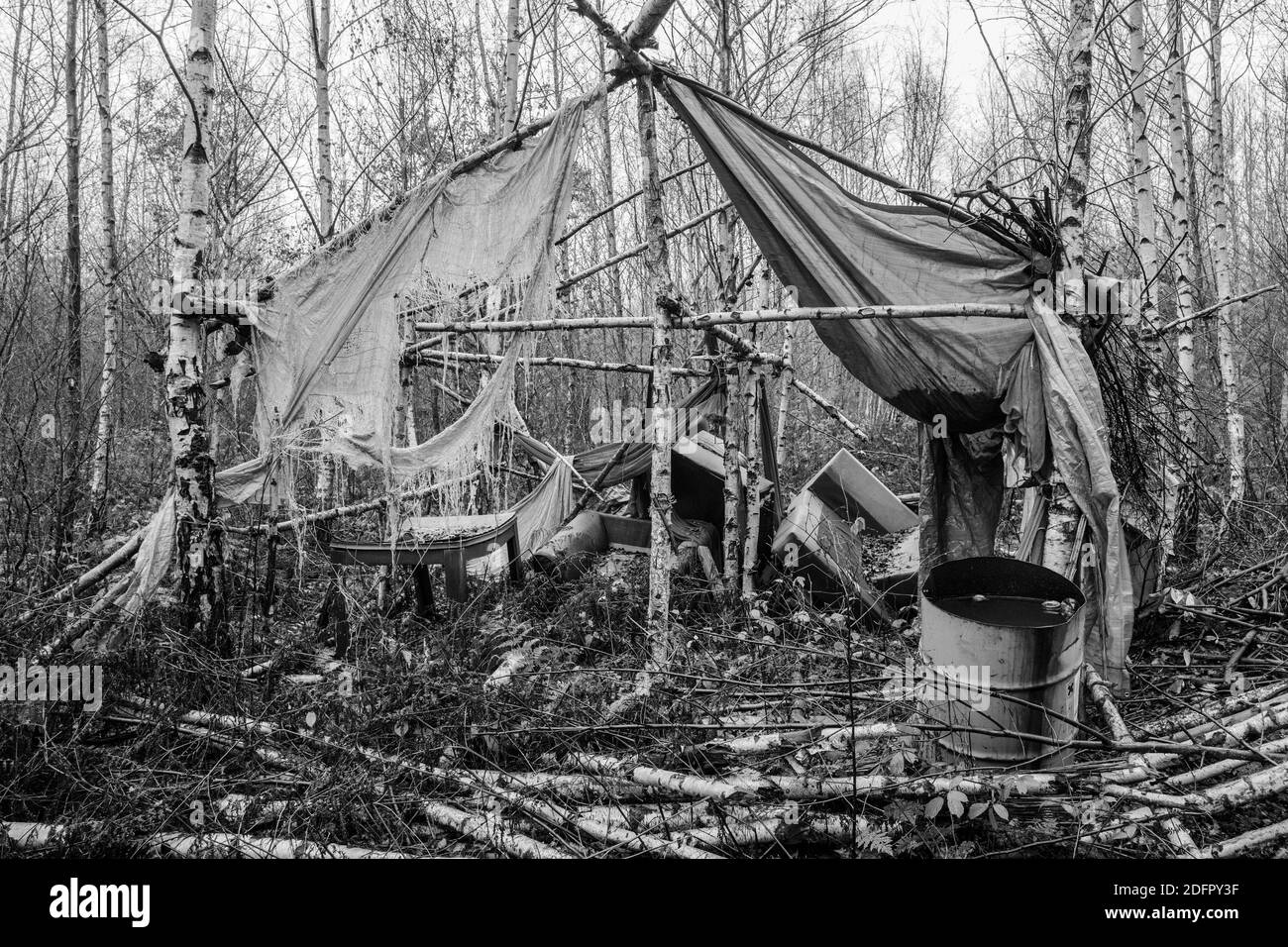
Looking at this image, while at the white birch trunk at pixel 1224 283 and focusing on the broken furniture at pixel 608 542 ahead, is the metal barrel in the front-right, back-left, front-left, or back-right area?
front-left

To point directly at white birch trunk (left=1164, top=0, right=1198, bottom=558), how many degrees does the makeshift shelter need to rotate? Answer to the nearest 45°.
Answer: approximately 135° to its left

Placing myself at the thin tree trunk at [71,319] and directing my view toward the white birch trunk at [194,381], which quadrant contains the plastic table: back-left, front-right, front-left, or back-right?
front-left

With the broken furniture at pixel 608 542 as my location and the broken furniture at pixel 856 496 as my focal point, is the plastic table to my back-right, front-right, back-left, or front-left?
back-right

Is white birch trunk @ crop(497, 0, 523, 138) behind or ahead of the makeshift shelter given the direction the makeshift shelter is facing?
behind

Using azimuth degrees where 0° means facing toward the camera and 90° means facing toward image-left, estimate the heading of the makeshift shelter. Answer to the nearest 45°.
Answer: approximately 0°

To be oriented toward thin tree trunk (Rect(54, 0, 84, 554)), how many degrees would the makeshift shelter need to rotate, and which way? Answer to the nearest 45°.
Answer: approximately 135° to its right

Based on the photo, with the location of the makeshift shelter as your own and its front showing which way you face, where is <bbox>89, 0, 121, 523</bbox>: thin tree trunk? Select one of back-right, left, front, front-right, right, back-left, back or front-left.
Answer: back-right
